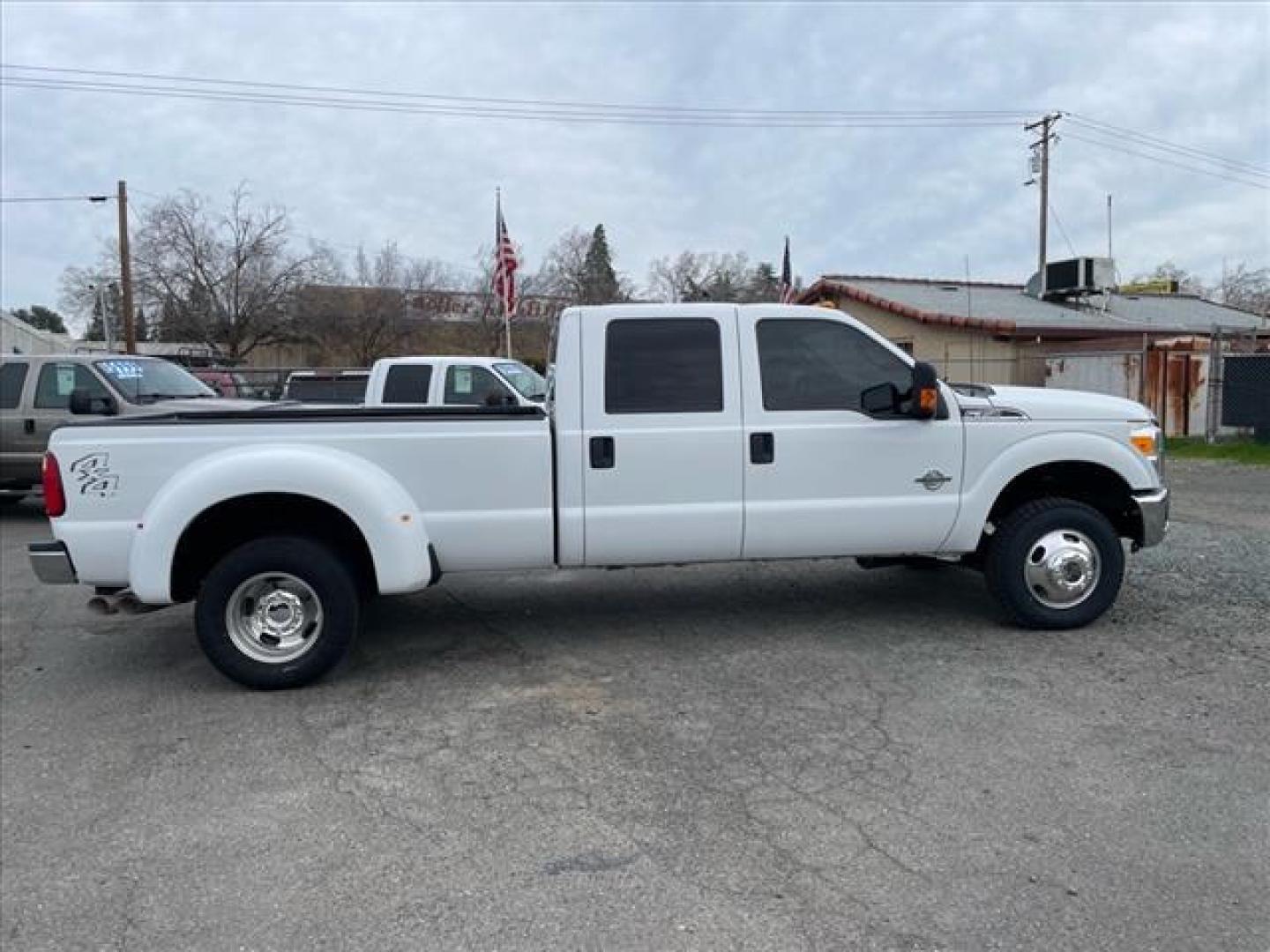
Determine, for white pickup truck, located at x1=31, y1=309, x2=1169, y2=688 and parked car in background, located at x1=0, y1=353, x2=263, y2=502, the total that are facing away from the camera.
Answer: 0

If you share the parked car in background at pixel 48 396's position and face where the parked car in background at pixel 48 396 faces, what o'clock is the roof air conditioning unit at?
The roof air conditioning unit is roughly at 10 o'clock from the parked car in background.

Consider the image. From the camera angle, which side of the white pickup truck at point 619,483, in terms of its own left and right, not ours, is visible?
right

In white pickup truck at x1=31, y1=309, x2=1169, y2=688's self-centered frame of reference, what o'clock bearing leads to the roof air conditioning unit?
The roof air conditioning unit is roughly at 10 o'clock from the white pickup truck.

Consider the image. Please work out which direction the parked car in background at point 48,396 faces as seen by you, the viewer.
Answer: facing the viewer and to the right of the viewer

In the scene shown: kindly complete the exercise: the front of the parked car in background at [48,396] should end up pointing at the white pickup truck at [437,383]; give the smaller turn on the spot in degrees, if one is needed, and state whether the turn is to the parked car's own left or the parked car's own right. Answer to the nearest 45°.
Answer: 0° — it already faces it

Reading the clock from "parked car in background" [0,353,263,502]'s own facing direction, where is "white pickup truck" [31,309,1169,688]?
The white pickup truck is roughly at 1 o'clock from the parked car in background.

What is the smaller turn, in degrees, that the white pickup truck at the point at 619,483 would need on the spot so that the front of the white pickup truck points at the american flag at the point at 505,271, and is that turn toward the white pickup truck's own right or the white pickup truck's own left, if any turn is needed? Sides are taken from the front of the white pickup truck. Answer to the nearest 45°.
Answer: approximately 90° to the white pickup truck's own left

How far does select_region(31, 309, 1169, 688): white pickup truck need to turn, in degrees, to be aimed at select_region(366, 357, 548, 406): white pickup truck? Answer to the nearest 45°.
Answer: approximately 90° to its left
